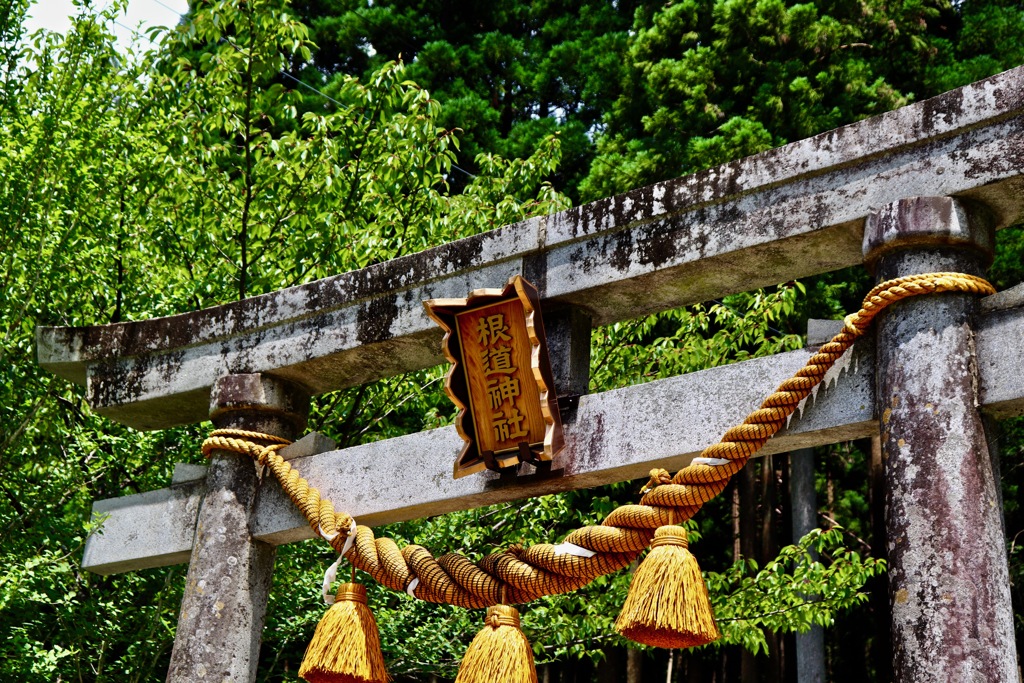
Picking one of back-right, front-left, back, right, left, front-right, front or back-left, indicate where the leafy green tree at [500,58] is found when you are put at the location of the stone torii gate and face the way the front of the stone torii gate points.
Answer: back-right

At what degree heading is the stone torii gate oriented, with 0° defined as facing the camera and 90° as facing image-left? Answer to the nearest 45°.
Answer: approximately 45°
